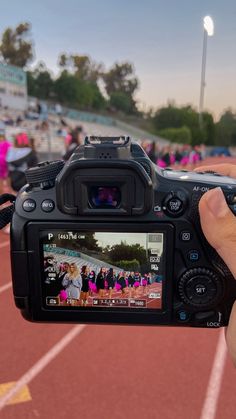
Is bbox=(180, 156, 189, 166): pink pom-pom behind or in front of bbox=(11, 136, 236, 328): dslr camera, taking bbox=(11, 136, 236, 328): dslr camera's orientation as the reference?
in front

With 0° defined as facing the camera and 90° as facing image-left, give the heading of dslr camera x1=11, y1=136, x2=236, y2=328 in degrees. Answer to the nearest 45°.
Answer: approximately 180°

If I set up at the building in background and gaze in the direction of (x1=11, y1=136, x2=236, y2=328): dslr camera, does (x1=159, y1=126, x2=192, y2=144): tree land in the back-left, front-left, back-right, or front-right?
back-left

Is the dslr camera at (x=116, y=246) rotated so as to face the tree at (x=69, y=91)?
yes

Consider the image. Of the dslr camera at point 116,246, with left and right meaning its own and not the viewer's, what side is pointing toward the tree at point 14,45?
front

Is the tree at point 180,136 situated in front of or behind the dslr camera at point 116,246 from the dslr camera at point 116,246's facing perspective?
in front

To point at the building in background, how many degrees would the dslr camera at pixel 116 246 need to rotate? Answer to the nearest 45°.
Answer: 0° — it already faces it

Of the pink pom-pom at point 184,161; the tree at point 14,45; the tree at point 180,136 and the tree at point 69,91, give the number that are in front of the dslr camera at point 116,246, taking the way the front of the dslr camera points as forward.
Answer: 4
